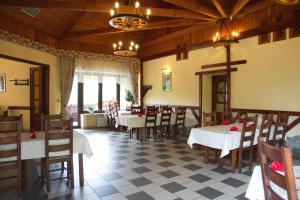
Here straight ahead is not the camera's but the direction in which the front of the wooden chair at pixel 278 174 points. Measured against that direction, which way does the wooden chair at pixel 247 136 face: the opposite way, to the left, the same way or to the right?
to the left

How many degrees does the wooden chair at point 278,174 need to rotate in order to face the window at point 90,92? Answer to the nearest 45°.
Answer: approximately 90° to its left

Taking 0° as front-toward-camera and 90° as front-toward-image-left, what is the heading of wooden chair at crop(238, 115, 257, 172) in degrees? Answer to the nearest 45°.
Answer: approximately 135°

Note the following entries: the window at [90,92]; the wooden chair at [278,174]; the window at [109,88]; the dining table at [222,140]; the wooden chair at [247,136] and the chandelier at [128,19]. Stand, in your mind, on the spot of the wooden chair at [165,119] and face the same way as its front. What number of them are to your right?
2

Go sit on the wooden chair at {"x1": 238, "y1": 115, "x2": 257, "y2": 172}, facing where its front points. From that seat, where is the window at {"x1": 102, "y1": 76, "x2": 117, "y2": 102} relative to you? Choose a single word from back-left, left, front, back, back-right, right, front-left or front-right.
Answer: front

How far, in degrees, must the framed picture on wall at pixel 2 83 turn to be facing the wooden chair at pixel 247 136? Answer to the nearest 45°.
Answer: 0° — it already faces it

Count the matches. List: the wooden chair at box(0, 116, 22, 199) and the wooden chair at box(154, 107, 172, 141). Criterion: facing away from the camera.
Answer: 2

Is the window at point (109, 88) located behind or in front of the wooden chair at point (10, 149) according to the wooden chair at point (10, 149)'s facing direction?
in front

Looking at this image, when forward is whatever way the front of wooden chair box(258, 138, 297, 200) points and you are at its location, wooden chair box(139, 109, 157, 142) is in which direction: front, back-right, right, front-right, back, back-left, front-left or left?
left

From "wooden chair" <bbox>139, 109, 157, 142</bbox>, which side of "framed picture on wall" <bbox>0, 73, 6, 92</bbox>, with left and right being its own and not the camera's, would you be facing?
front

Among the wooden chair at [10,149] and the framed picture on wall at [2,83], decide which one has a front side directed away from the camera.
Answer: the wooden chair

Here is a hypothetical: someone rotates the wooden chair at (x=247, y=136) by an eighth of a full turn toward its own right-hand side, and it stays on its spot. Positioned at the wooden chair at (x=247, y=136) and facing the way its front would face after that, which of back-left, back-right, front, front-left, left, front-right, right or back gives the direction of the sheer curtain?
front-left
